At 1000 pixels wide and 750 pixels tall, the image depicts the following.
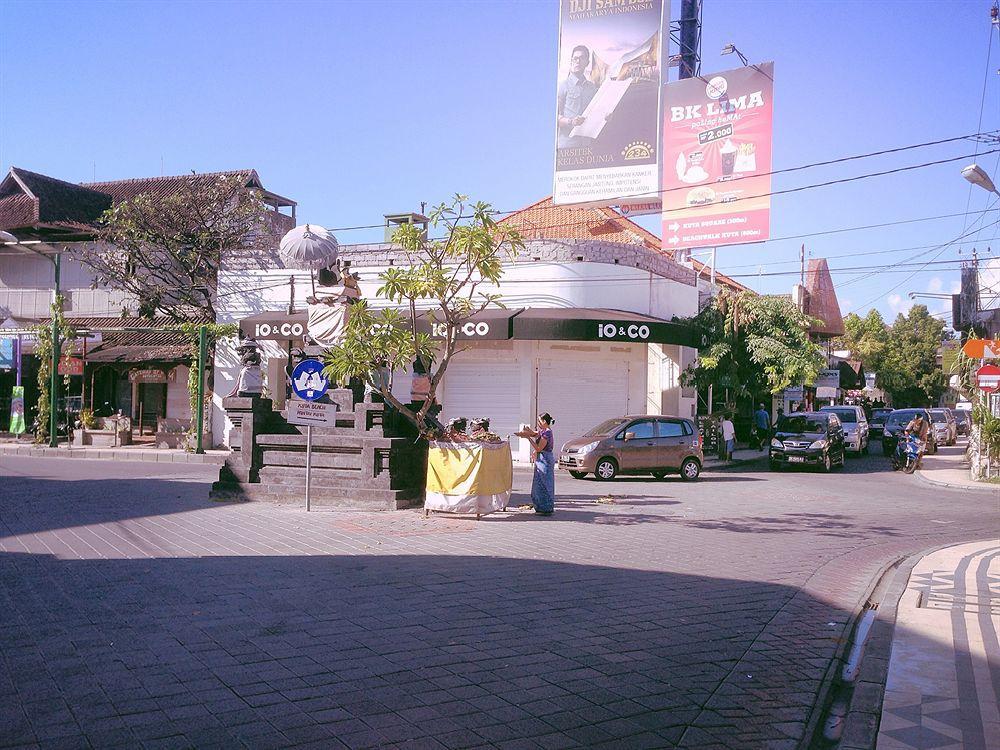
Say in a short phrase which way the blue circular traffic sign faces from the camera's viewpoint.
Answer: facing the viewer

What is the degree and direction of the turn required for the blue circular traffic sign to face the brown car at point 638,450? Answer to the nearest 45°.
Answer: approximately 135° to its left

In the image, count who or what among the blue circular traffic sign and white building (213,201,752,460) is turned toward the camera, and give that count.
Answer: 2

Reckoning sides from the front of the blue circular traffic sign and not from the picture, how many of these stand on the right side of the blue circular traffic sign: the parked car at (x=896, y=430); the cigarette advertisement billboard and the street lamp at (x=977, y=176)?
0

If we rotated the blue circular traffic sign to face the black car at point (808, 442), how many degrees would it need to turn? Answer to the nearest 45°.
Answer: approximately 135° to its left

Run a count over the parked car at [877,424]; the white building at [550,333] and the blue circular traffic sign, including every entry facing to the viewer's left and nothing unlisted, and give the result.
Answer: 0

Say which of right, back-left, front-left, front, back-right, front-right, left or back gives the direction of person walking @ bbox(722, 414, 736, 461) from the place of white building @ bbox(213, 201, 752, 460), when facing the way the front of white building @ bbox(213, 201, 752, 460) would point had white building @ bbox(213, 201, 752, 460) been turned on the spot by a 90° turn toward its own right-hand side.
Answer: back

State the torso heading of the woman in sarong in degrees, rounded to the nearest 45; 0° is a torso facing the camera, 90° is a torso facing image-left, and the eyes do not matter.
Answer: approximately 90°

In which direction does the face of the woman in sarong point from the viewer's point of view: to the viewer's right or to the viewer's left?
to the viewer's left

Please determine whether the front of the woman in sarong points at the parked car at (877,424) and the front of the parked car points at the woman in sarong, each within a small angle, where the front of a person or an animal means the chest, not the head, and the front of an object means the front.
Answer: no

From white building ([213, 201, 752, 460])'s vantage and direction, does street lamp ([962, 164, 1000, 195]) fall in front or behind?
in front

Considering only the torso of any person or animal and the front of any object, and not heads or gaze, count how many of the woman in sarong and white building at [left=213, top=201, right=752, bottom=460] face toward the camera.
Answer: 1

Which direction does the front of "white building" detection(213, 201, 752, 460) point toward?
toward the camera

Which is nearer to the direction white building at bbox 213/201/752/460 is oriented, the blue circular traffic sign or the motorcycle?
the blue circular traffic sign

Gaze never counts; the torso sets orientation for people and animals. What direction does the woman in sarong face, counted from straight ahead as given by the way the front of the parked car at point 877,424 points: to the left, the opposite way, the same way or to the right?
to the right

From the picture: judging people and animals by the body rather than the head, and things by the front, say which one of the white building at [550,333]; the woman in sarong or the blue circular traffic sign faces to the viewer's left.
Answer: the woman in sarong

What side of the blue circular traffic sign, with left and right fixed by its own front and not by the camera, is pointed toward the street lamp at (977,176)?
left

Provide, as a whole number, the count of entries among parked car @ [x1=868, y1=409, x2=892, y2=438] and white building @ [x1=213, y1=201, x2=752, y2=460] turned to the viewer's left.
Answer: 0

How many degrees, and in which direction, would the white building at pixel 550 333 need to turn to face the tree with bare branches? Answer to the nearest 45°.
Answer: approximately 90° to its right

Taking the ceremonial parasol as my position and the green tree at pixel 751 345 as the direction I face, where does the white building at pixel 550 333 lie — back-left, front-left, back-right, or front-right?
front-left
